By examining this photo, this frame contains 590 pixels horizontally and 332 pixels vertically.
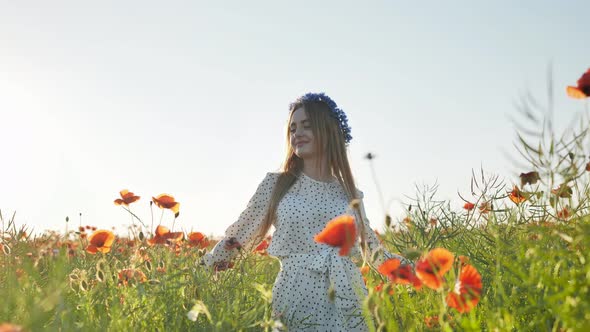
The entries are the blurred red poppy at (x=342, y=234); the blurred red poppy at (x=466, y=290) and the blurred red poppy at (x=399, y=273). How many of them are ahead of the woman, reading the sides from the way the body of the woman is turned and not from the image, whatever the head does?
3

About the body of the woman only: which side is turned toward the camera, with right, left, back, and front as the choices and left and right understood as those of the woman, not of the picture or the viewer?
front

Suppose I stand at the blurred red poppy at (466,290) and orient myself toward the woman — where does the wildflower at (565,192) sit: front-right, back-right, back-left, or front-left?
front-right

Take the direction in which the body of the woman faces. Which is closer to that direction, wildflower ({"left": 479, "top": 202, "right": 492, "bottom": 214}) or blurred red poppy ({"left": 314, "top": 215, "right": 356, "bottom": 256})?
the blurred red poppy

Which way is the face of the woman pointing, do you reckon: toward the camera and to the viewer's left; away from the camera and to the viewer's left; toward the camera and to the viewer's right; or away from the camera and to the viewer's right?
toward the camera and to the viewer's left

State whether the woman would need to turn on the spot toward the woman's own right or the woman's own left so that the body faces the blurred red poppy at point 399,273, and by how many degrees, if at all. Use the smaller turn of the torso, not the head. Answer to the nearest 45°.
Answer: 0° — they already face it

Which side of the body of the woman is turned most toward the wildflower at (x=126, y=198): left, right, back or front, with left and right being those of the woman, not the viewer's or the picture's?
right

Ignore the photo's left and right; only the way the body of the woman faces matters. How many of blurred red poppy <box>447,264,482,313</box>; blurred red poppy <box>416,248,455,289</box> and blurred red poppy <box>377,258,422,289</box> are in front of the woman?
3

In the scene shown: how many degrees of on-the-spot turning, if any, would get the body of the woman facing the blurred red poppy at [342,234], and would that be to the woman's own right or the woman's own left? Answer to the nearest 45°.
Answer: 0° — they already face it

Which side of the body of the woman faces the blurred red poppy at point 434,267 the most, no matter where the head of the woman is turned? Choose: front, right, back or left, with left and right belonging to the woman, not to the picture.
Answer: front

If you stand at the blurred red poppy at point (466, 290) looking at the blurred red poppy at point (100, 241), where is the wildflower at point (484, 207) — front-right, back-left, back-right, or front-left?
front-right

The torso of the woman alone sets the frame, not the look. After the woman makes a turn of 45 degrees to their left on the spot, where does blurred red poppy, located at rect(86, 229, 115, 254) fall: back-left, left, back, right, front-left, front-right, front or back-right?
right

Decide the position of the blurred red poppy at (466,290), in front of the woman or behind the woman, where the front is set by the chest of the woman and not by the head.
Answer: in front

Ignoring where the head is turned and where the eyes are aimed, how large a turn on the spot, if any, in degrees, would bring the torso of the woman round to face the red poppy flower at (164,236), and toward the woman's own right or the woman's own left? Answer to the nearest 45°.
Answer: approximately 45° to the woman's own right

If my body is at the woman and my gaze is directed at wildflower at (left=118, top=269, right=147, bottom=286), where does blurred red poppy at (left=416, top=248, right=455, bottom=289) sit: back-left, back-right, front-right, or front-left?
front-left
